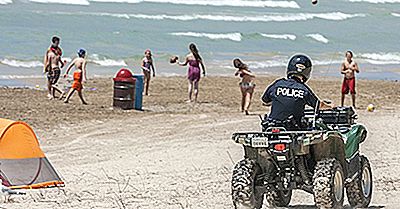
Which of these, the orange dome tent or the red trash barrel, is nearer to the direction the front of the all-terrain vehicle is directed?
the red trash barrel

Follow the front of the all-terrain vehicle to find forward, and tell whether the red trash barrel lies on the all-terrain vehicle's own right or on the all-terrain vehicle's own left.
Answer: on the all-terrain vehicle's own left

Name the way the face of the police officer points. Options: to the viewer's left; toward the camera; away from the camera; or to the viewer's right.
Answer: away from the camera

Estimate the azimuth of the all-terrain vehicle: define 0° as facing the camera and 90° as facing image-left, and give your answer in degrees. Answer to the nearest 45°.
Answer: approximately 225°
